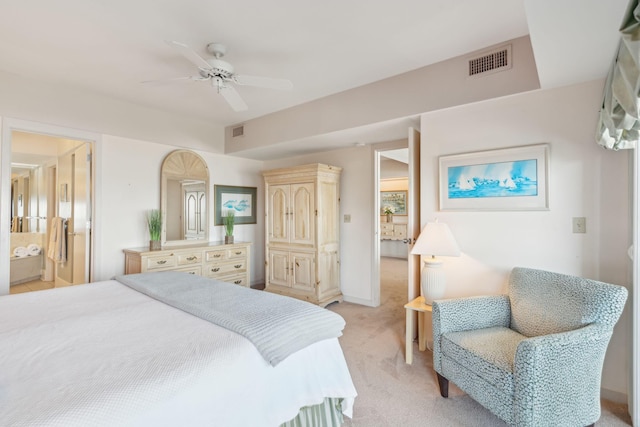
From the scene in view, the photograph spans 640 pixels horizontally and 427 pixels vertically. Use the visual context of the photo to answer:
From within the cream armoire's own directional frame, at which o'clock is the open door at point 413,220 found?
The open door is roughly at 9 o'clock from the cream armoire.

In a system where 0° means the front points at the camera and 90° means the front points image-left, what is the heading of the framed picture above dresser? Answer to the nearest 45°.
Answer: approximately 315°

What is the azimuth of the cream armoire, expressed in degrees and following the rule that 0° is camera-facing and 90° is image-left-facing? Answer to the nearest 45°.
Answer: approximately 45°

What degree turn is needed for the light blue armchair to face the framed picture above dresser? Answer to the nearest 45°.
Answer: approximately 45° to its right

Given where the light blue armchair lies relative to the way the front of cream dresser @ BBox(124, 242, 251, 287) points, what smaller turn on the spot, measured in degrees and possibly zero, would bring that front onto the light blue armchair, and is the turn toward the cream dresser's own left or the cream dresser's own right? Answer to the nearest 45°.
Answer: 0° — it already faces it

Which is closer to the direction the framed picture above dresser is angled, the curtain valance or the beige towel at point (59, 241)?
the curtain valance

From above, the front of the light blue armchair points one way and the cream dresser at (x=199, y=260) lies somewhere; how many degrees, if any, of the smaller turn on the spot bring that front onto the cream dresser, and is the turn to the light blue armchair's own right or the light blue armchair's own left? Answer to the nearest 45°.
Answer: approximately 45° to the light blue armchair's own right
